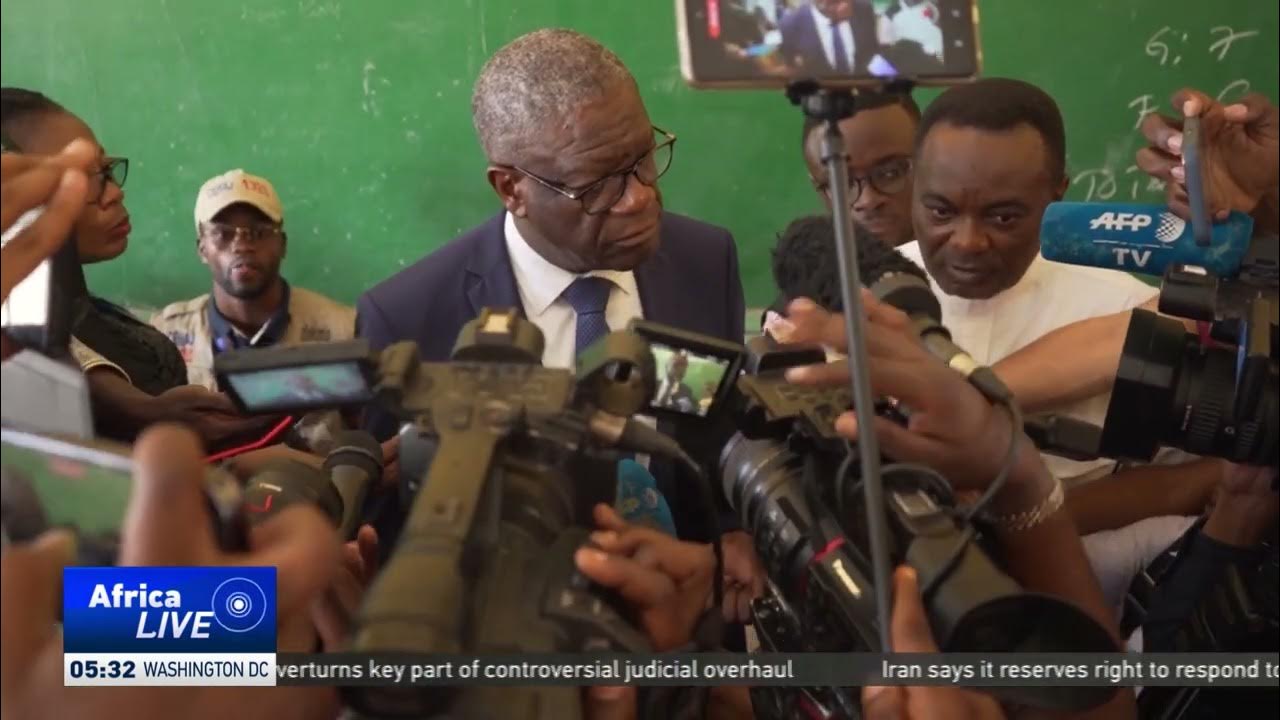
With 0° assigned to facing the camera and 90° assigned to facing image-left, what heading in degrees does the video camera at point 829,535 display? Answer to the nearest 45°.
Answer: approximately 135°

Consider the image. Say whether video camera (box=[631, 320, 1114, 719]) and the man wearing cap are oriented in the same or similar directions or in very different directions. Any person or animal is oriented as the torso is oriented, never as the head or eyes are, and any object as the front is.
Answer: very different directions

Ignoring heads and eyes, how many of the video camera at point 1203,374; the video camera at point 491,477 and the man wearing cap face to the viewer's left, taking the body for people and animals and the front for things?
1

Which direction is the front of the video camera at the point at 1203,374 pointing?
to the viewer's left

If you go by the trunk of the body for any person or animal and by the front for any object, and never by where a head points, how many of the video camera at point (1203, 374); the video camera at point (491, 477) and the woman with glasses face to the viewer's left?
1

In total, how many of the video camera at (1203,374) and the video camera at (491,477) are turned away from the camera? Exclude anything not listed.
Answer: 1

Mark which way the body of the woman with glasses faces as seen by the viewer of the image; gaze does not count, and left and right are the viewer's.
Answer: facing to the right of the viewer

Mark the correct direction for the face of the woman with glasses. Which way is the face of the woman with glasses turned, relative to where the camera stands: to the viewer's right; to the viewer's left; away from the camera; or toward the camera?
to the viewer's right
